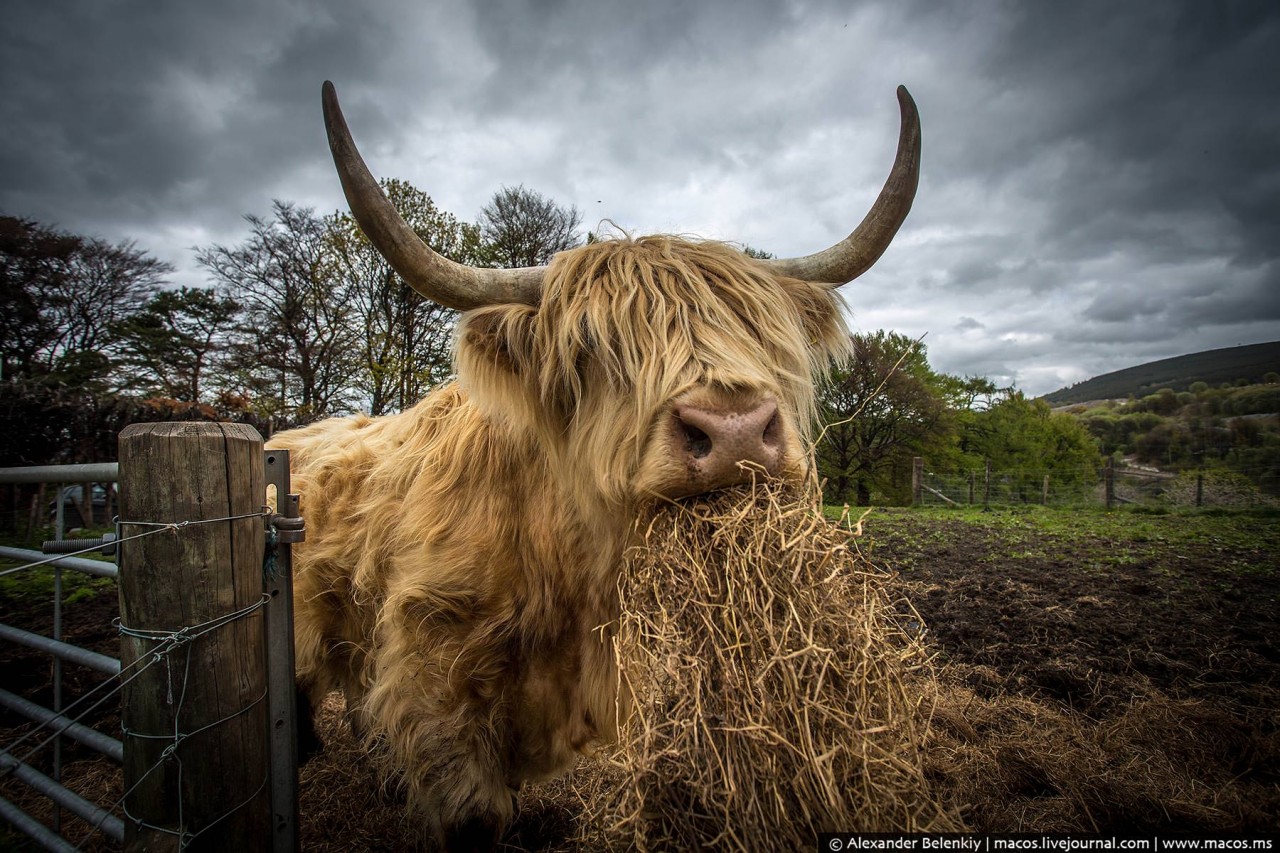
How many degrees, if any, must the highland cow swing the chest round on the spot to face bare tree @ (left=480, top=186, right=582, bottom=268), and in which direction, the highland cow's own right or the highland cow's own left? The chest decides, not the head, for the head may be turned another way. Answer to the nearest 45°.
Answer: approximately 135° to the highland cow's own left

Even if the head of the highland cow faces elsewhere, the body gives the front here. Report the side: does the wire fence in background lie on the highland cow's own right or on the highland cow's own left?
on the highland cow's own left

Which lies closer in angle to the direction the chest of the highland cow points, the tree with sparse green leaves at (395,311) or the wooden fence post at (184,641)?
the wooden fence post

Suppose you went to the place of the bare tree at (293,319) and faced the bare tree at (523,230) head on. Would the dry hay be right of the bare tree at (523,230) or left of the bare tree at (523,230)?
right

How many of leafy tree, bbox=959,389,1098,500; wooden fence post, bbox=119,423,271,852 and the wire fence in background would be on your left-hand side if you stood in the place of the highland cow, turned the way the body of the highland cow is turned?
2

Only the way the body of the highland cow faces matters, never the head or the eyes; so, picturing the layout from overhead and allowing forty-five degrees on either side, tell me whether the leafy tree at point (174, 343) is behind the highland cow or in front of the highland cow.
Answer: behind

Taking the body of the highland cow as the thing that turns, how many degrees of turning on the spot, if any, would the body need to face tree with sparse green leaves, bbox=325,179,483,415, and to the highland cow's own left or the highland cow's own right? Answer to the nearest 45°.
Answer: approximately 135° to the highland cow's own left

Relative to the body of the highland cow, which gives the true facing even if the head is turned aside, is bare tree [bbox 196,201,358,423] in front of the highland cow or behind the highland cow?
behind

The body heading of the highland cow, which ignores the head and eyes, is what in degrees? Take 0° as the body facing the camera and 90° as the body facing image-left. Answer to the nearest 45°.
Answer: approximately 315°

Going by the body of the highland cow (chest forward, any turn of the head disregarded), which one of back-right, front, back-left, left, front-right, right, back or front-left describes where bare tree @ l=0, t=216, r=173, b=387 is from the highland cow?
back
